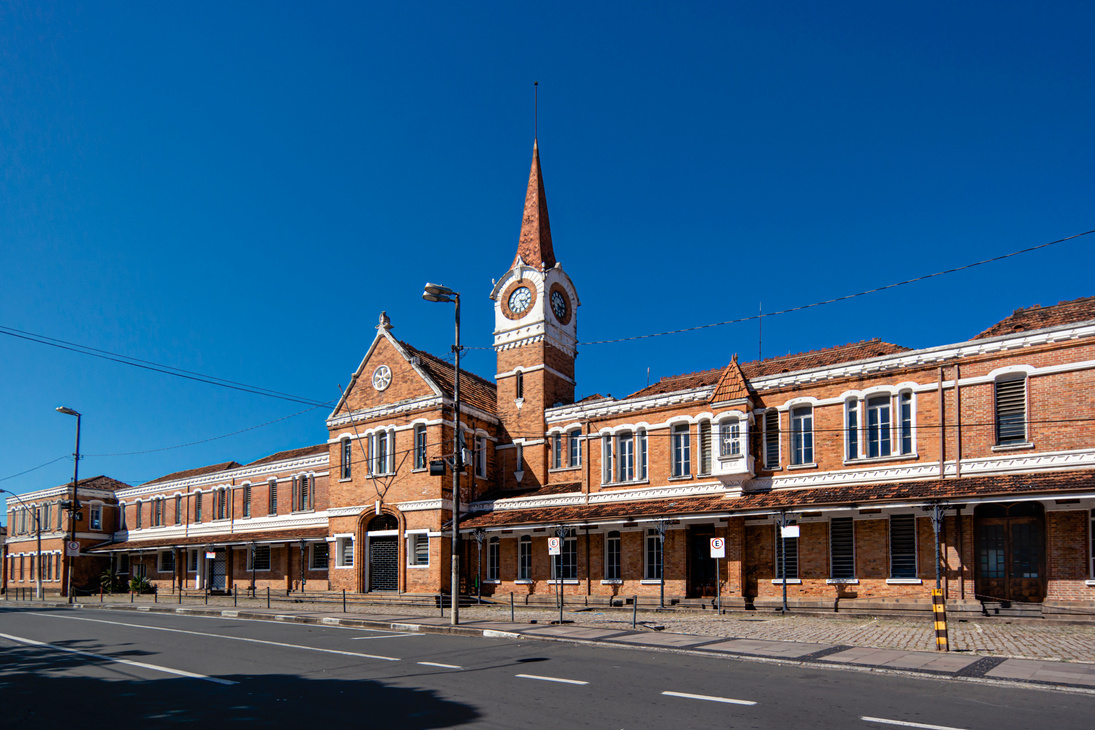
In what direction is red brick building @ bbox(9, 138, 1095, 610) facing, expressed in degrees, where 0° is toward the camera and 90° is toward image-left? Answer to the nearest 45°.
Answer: approximately 45°

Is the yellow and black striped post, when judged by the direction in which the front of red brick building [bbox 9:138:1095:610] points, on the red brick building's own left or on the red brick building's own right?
on the red brick building's own left
